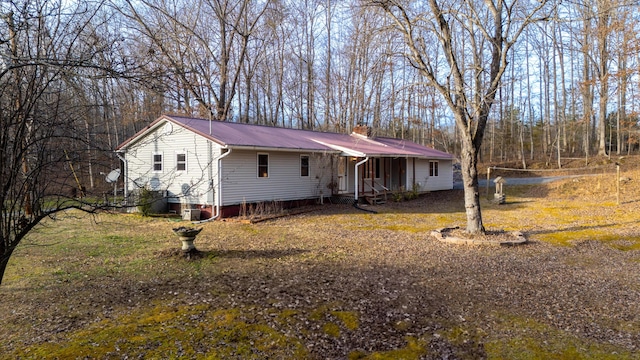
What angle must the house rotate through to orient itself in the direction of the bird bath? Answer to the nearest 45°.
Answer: approximately 45° to its right

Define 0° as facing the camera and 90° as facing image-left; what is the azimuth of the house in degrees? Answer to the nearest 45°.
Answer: approximately 315°
